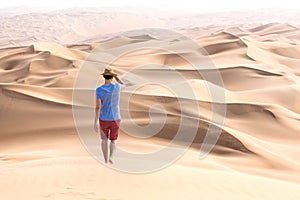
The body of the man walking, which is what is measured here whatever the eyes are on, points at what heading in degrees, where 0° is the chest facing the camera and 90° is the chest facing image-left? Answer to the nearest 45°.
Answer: approximately 180°
